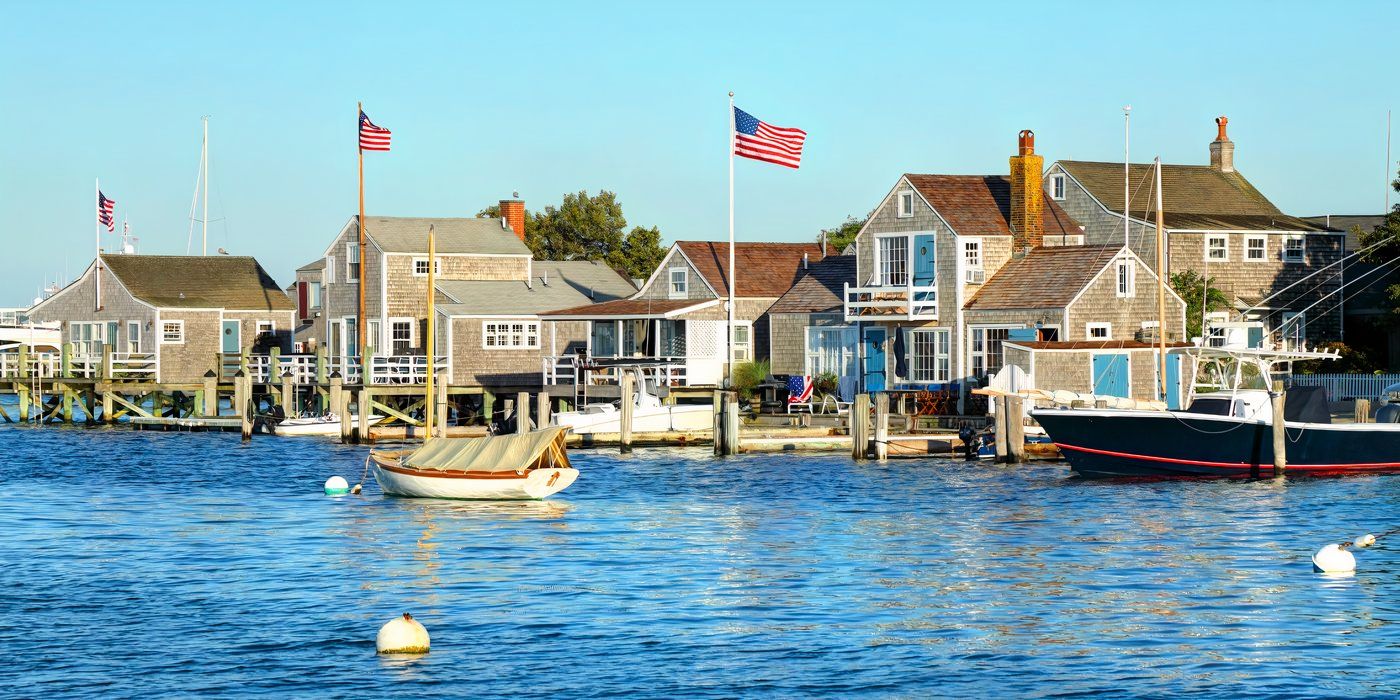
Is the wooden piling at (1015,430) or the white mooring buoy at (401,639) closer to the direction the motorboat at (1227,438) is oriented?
the wooden piling

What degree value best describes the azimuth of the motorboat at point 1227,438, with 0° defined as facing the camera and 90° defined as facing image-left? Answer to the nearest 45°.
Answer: approximately 90°

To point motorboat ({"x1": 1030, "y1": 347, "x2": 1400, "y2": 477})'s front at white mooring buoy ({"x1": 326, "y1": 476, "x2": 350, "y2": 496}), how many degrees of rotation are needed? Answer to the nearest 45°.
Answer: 0° — it already faces it

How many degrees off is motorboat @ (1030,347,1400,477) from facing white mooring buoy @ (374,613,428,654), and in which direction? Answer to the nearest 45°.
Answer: approximately 45° to its left

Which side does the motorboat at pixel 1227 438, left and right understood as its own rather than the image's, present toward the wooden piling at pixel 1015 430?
front

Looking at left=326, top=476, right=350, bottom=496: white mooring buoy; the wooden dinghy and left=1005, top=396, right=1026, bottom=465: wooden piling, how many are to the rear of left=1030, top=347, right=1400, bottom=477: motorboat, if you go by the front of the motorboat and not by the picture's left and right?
0

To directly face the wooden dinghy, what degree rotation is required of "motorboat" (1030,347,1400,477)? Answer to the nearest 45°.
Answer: approximately 45° to its left

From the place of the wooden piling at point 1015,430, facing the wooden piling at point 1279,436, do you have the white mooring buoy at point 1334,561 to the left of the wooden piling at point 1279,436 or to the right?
right

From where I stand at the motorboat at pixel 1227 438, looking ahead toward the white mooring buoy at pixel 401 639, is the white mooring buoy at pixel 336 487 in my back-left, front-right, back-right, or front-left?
front-right

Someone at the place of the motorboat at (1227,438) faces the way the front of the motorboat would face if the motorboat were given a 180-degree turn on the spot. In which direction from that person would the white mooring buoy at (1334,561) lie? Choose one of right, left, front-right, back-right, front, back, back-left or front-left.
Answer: right

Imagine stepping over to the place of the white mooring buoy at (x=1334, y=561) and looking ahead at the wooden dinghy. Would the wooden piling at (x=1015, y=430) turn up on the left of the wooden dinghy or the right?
right

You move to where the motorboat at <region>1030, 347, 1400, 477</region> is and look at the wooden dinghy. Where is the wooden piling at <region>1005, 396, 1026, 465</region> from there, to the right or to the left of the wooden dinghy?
right
